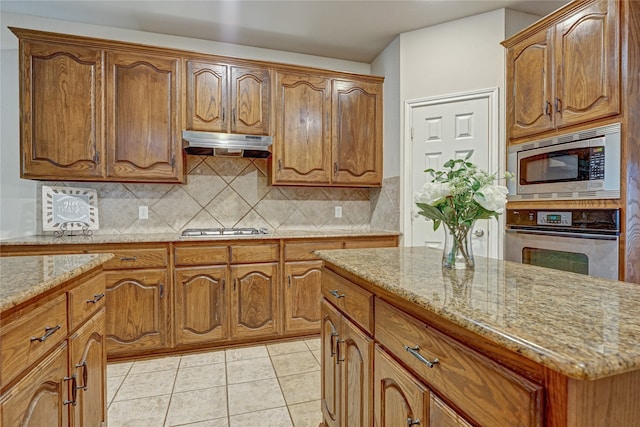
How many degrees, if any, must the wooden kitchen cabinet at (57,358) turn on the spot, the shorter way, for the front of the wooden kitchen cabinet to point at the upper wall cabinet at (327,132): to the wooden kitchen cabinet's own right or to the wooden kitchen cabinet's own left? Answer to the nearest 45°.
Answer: approximately 90° to the wooden kitchen cabinet's own left

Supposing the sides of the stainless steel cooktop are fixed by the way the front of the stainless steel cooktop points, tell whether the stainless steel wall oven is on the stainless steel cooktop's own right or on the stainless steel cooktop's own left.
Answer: on the stainless steel cooktop's own left

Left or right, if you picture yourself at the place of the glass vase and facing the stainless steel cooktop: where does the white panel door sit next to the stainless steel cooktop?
right

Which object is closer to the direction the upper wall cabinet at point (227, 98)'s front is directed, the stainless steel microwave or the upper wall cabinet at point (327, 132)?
the stainless steel microwave

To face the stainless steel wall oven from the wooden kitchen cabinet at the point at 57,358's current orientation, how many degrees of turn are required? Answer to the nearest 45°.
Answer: approximately 45° to its left

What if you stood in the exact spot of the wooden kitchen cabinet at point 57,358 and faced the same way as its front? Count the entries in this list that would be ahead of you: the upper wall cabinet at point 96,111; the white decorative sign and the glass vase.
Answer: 1

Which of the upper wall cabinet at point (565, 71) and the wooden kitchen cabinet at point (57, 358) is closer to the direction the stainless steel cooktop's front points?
the wooden kitchen cabinet

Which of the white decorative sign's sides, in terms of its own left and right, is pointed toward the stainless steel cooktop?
left
